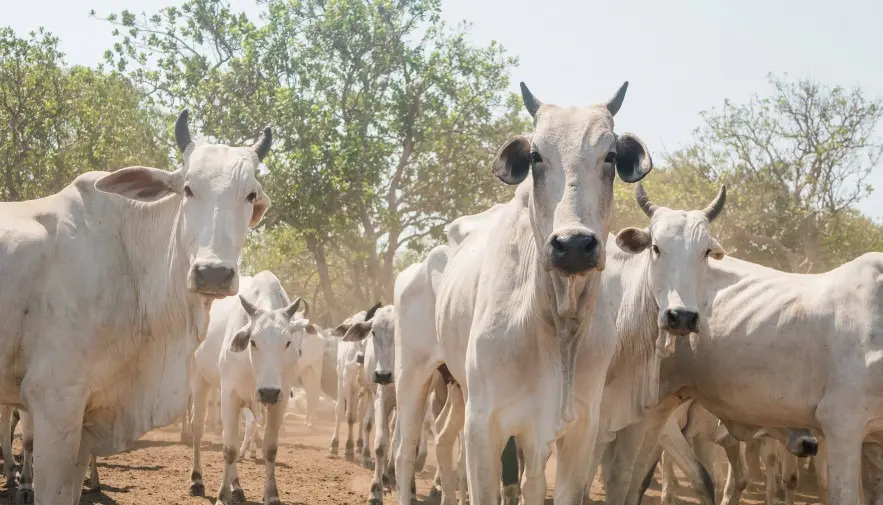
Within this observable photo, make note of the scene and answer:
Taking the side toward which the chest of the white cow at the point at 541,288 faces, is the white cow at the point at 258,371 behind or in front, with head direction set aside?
behind

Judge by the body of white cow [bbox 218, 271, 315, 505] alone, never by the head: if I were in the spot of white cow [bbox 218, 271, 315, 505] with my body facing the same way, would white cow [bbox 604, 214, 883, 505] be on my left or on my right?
on my left

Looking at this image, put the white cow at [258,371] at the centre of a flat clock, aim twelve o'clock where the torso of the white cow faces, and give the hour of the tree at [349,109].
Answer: The tree is roughly at 6 o'clock from the white cow.

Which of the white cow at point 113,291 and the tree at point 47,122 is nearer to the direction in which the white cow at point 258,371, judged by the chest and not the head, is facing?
the white cow

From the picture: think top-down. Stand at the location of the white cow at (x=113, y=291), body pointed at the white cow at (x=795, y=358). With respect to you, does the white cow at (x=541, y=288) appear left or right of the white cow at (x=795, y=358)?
right

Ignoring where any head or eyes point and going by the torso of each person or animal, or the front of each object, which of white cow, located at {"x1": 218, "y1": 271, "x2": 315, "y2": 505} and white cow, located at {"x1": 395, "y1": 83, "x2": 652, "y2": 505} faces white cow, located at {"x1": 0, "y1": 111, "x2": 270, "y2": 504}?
white cow, located at {"x1": 218, "y1": 271, "x2": 315, "y2": 505}

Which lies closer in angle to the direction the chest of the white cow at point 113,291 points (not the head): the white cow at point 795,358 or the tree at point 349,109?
the white cow

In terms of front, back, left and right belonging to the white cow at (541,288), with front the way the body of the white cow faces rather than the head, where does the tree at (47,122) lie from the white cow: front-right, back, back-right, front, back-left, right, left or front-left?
back

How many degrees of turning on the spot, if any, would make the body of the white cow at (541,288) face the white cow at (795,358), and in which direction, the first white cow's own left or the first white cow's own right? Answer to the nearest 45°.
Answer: approximately 90° to the first white cow's own left

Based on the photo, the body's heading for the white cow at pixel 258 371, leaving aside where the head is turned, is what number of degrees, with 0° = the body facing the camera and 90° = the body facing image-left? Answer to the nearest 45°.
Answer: approximately 0°
